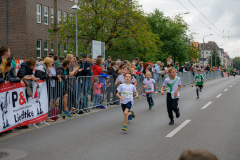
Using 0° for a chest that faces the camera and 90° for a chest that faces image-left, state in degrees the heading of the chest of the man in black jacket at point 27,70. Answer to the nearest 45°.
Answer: approximately 270°

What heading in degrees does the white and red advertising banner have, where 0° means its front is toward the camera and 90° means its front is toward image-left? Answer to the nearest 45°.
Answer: approximately 315°

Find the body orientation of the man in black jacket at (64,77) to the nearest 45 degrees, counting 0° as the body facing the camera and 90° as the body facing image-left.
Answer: approximately 270°

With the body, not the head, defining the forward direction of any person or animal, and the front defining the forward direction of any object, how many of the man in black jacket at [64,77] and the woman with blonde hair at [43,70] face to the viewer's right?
2

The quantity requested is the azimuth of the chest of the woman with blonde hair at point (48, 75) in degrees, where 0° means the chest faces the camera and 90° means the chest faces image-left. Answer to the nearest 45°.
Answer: approximately 270°

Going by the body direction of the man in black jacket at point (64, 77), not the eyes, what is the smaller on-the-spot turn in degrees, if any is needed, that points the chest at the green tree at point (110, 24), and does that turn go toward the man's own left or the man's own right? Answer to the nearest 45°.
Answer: approximately 90° to the man's own left

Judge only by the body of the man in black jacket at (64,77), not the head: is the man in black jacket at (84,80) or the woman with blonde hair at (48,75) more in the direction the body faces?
the man in black jacket
